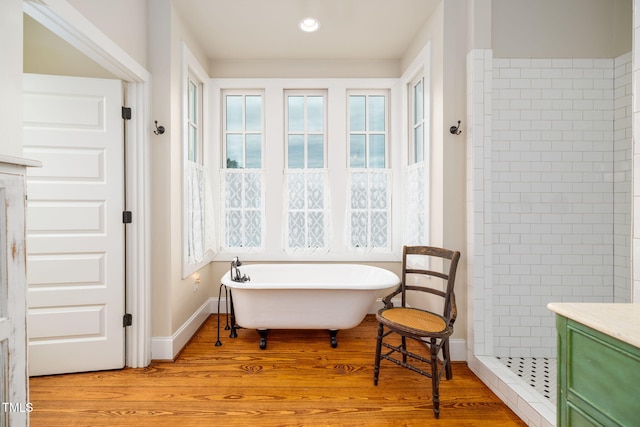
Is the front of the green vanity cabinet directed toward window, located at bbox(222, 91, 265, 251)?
no

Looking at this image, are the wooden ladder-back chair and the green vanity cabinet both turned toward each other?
no

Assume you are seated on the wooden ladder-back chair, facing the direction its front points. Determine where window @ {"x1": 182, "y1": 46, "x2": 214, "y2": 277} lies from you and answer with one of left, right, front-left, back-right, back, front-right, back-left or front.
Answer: front-right

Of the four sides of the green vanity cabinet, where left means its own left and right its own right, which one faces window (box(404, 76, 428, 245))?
right

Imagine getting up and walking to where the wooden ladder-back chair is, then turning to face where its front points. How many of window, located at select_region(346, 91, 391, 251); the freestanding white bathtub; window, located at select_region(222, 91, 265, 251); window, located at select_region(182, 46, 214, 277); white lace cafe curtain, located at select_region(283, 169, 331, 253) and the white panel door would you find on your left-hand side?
0

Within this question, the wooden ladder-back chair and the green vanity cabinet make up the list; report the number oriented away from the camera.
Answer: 0

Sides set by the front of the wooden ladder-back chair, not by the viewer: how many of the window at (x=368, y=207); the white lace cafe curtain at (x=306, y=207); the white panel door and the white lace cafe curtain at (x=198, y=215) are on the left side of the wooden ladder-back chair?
0

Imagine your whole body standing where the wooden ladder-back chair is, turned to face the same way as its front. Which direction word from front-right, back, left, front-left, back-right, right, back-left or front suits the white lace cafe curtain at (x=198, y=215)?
front-right

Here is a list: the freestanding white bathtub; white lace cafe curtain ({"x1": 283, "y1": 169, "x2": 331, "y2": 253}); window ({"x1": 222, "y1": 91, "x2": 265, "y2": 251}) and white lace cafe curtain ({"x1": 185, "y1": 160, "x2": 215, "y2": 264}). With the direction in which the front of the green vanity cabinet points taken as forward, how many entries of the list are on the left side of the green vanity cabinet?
0

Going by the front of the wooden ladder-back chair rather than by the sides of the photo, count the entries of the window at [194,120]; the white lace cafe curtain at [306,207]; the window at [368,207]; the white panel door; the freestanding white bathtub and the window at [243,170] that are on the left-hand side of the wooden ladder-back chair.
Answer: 0

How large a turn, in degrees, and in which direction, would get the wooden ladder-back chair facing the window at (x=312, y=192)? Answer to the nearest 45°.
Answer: approximately 90° to its right

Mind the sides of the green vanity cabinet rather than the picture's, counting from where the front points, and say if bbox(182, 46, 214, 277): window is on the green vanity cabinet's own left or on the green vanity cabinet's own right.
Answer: on the green vanity cabinet's own right

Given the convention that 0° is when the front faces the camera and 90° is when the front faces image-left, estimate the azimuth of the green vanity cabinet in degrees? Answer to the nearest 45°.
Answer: approximately 45°

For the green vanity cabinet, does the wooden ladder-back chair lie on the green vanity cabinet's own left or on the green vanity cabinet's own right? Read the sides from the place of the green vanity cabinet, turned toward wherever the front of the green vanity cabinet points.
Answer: on the green vanity cabinet's own right

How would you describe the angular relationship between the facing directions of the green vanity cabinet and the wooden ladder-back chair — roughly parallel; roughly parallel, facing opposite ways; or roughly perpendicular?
roughly parallel

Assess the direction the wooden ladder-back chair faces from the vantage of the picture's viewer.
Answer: facing the viewer and to the left of the viewer

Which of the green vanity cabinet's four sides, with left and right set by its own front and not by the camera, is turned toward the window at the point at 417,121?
right

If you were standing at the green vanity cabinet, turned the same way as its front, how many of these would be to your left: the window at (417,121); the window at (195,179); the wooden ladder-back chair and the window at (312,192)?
0
